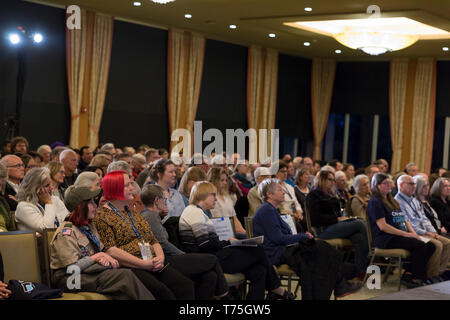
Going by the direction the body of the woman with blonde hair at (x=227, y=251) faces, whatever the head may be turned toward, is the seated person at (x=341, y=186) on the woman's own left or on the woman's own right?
on the woman's own left

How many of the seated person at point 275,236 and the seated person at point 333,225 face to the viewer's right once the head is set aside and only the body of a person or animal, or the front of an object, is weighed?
2

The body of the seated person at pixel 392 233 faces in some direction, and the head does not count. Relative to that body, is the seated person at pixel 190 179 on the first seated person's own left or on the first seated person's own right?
on the first seated person's own right

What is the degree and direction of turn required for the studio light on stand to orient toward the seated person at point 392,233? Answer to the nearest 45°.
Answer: approximately 45° to its left

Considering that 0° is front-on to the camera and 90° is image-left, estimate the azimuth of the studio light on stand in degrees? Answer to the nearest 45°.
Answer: approximately 0°

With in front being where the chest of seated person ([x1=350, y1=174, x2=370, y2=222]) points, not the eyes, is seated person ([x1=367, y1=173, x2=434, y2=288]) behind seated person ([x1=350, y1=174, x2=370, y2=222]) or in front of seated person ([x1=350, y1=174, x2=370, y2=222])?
in front

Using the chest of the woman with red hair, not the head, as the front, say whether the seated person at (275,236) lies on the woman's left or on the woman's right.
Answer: on the woman's left

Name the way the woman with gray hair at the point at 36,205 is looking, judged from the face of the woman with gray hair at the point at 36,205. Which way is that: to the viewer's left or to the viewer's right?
to the viewer's right

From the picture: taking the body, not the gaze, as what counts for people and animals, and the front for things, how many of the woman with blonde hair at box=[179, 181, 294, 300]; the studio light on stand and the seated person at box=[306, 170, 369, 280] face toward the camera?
1

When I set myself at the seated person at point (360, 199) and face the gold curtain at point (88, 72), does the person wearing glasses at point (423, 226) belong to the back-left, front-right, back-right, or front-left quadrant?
back-right

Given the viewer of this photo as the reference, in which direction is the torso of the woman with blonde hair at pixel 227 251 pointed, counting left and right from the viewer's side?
facing to the right of the viewer
